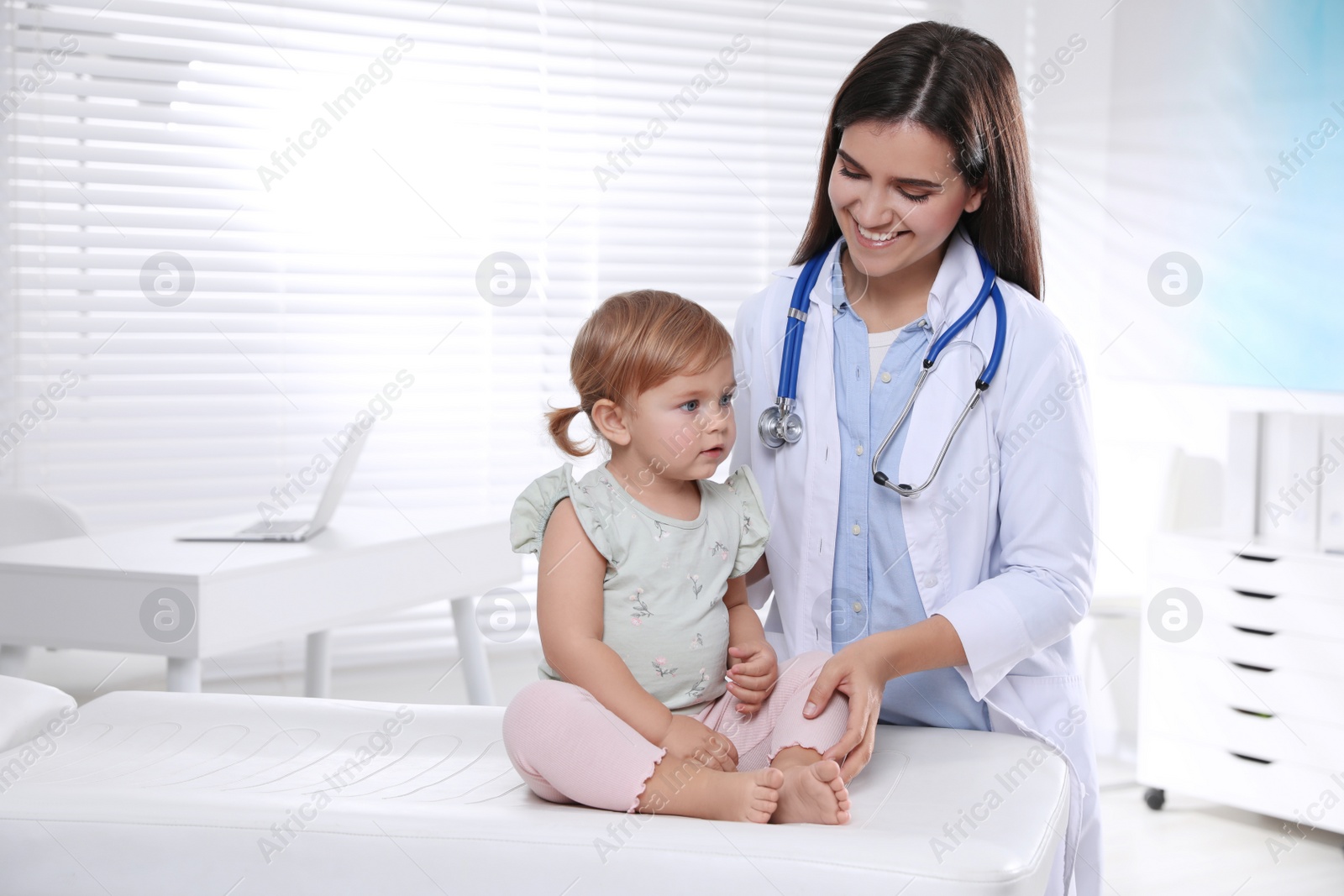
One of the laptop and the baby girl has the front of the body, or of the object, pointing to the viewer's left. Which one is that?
the laptop

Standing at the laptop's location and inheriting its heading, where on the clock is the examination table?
The examination table is roughly at 9 o'clock from the laptop.

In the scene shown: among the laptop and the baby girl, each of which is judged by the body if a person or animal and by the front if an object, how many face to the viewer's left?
1

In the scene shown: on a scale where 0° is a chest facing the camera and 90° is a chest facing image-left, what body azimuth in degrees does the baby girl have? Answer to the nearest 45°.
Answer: approximately 315°

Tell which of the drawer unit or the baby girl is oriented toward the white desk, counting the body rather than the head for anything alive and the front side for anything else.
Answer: the drawer unit

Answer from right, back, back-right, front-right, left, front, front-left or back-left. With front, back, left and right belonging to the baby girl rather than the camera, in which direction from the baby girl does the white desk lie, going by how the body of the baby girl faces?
back

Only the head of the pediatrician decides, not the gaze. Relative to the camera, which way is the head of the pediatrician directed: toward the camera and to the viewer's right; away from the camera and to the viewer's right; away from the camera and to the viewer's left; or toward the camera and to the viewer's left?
toward the camera and to the viewer's left

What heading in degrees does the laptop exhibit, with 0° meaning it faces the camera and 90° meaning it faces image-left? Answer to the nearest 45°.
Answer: approximately 90°

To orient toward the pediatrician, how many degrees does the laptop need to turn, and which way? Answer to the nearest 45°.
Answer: approximately 135° to its left

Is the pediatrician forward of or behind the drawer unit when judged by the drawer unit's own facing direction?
forward

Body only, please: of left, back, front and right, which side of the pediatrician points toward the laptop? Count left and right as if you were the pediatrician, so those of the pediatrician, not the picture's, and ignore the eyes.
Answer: right
